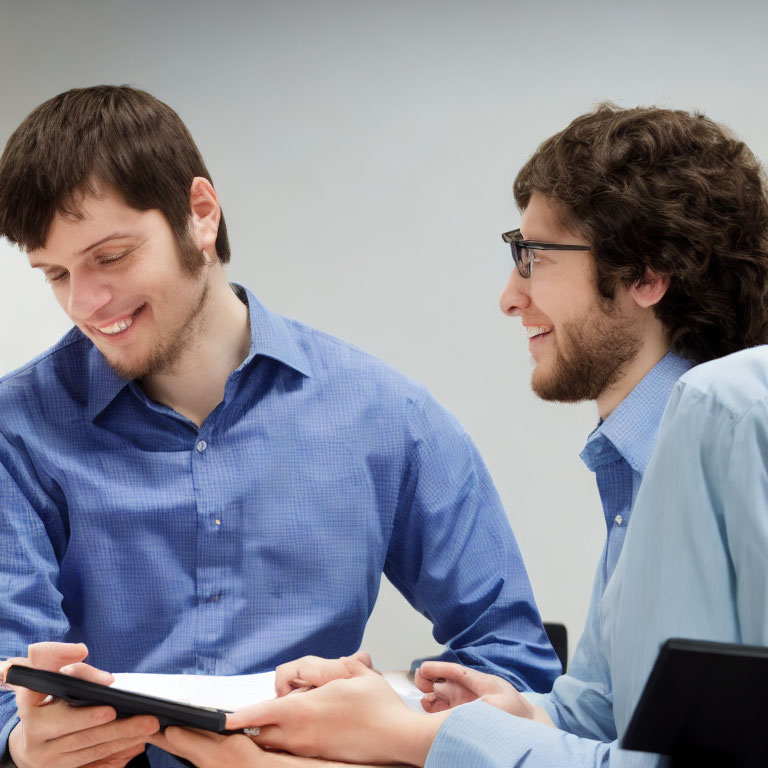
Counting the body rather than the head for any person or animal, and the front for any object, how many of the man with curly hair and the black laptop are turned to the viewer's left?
1

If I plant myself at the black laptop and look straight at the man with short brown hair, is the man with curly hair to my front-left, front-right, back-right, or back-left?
front-right

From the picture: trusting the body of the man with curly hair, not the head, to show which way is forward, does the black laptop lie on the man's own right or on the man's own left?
on the man's own left

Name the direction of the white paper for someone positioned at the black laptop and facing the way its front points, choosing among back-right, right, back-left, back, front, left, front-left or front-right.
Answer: front-left

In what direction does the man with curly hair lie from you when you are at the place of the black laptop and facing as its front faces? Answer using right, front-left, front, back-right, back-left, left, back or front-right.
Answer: front

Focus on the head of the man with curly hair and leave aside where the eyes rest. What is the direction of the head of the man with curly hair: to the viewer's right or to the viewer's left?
to the viewer's left

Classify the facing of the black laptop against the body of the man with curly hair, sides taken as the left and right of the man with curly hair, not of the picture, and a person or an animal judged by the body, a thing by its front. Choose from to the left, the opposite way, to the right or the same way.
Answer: to the right

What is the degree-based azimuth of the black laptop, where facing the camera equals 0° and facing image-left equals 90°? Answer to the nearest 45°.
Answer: approximately 180°

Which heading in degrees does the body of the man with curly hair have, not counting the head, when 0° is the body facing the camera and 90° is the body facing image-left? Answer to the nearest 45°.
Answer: approximately 90°

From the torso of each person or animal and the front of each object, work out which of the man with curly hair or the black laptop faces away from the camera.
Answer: the black laptop

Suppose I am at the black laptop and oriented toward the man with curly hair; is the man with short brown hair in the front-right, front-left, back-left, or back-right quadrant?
front-left

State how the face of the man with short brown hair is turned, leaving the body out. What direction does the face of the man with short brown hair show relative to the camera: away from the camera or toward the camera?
toward the camera
